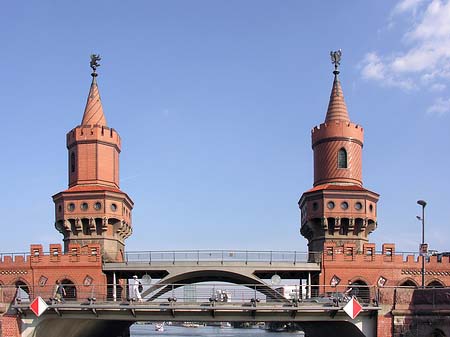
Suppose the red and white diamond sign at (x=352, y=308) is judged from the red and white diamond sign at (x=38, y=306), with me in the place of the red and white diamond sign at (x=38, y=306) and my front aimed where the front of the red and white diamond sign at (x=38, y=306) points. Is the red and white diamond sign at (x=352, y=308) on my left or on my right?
on my left

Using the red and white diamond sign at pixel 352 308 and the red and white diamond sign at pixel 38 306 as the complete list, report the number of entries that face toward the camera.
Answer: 2

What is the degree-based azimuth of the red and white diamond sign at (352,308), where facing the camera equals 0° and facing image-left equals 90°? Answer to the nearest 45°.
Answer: approximately 0°
